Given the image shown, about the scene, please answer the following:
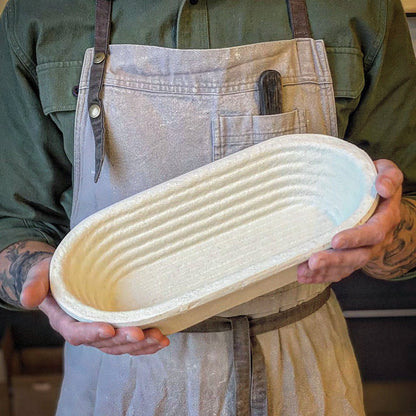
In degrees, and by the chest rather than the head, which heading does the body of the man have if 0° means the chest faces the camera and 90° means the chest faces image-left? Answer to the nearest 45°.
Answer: approximately 0°
